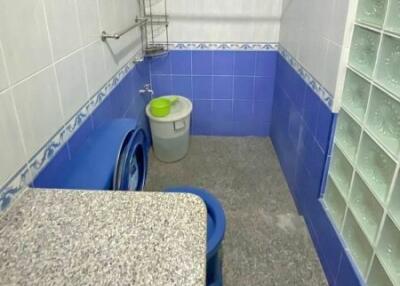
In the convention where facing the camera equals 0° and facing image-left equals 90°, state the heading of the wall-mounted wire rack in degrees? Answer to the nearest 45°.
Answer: approximately 315°

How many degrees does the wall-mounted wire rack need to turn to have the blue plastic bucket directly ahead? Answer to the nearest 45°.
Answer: approximately 45° to its right

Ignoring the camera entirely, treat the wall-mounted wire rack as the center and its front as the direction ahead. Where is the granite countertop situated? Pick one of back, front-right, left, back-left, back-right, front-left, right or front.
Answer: front-right
